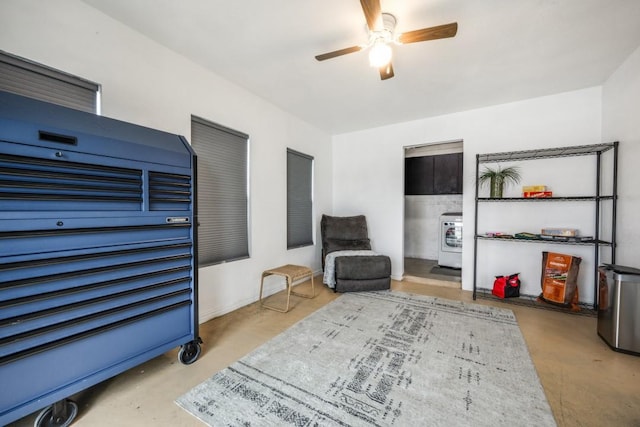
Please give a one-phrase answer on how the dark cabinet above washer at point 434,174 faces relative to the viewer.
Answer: facing the viewer

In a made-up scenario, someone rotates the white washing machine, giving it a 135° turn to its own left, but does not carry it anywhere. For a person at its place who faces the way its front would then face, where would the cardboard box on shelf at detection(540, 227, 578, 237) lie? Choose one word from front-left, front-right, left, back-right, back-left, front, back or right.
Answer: right

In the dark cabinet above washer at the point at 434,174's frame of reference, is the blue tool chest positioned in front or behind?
in front

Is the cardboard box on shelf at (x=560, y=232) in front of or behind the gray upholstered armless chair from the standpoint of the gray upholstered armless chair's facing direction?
in front

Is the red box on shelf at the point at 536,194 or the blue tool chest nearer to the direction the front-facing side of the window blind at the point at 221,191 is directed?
the red box on shelf

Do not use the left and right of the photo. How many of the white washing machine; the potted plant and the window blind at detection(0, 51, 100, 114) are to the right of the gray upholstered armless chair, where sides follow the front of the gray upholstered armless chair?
1

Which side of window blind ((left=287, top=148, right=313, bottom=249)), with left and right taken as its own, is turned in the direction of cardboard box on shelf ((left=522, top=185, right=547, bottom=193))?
front

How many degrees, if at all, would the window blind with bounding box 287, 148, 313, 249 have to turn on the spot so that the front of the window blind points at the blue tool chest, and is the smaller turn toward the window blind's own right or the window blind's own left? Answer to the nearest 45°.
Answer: approximately 90° to the window blind's own right

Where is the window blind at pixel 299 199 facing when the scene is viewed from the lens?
facing the viewer and to the right of the viewer

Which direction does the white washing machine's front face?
toward the camera
